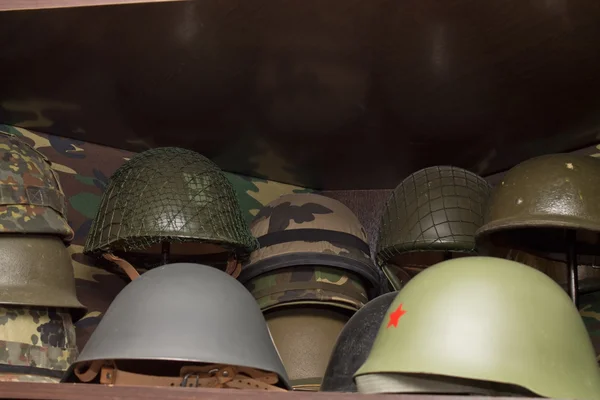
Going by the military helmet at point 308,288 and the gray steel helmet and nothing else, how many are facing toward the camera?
2

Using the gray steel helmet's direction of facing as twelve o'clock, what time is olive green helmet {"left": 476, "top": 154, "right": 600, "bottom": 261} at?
The olive green helmet is roughly at 9 o'clock from the gray steel helmet.

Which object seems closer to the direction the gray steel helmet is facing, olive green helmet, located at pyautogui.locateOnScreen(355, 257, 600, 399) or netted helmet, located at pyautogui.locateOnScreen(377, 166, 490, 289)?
the olive green helmet

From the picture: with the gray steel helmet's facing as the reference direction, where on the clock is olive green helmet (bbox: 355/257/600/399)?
The olive green helmet is roughly at 10 o'clock from the gray steel helmet.

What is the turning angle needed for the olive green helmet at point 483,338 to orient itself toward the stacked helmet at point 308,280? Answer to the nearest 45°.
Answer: approximately 90° to its right

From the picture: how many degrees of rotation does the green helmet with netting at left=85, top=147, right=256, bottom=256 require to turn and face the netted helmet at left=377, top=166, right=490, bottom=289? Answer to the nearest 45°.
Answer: approximately 135° to its left

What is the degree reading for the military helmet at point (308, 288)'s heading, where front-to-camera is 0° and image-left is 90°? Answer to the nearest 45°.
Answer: approximately 0°

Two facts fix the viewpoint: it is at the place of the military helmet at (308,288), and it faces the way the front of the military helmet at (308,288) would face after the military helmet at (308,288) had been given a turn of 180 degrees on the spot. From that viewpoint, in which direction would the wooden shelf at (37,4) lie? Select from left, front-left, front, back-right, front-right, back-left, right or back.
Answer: back-left
